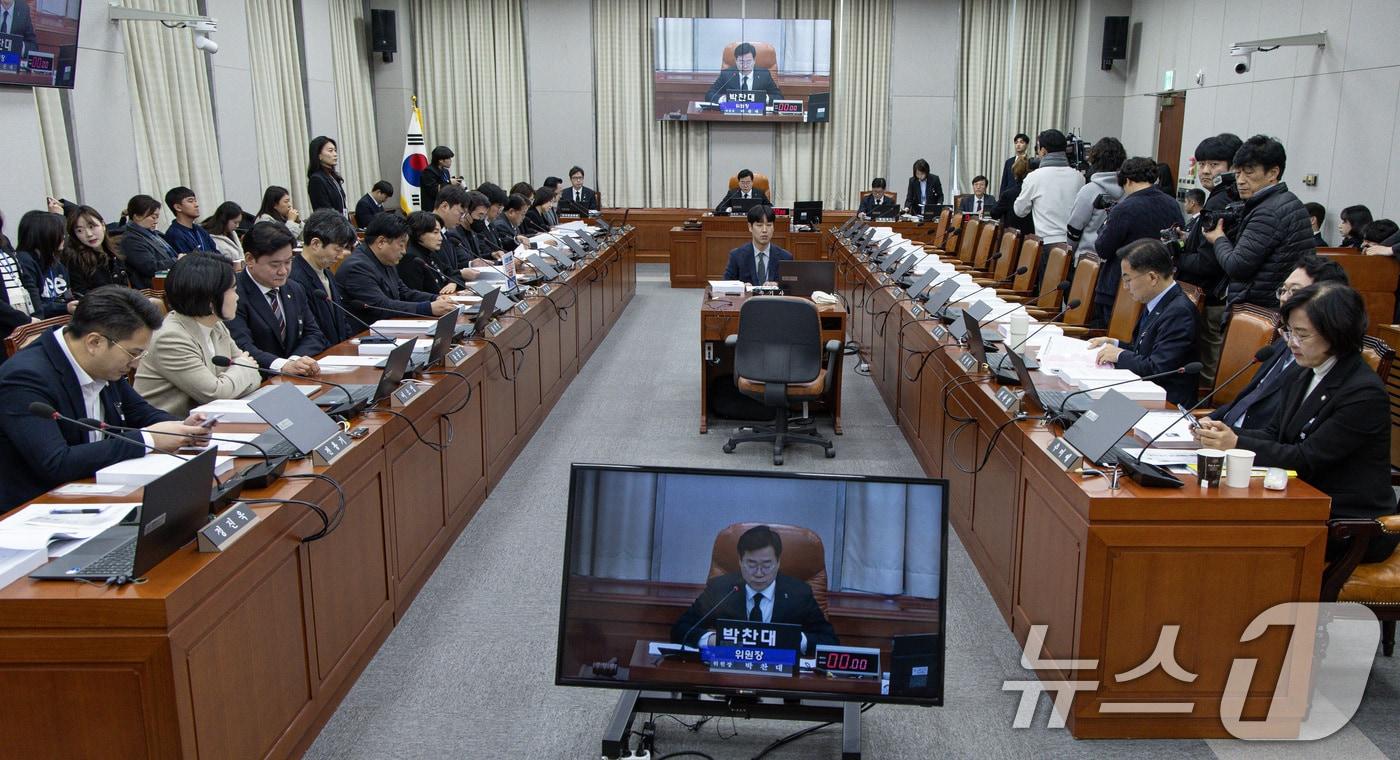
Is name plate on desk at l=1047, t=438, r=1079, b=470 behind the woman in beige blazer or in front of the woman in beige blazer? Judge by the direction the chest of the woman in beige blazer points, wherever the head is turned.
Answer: in front

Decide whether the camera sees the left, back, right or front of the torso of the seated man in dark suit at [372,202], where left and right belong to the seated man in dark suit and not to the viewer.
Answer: right

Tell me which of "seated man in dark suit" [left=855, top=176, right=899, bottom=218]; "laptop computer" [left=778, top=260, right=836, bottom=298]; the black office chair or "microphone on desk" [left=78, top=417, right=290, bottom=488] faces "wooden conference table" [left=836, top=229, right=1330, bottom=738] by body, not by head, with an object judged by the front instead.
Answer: the seated man in dark suit

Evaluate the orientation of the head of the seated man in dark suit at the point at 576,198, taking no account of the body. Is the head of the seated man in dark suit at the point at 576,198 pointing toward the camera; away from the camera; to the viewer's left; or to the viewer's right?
toward the camera

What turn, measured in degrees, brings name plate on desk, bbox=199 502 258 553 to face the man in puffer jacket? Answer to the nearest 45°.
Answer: approximately 45° to its left

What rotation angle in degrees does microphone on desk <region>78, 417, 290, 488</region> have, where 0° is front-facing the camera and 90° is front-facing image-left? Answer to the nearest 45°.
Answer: approximately 90°

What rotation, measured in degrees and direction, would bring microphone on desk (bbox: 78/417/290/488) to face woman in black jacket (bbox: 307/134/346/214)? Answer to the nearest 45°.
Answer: approximately 90° to its right

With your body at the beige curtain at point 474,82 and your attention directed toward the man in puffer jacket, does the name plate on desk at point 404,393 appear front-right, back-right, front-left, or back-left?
front-right

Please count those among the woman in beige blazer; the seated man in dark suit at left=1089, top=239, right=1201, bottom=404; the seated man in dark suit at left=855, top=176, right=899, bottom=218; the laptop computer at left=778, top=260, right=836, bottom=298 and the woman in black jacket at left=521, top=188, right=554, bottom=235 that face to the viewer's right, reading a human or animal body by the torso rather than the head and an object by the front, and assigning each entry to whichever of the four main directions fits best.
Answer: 2

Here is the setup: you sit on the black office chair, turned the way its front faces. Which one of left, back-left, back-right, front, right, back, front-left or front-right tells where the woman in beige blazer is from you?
back-left

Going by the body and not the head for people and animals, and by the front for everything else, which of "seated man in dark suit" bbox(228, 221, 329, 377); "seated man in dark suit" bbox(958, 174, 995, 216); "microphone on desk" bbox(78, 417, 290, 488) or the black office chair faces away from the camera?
the black office chair

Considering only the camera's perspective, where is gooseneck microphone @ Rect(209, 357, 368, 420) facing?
facing to the left of the viewer

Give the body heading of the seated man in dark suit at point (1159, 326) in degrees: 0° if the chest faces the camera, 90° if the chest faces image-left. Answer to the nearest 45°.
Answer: approximately 90°

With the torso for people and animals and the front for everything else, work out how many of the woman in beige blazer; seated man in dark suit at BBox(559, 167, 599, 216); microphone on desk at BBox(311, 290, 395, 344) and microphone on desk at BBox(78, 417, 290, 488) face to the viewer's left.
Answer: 2

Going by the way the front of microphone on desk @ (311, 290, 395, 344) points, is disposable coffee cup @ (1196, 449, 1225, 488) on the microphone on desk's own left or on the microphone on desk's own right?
on the microphone on desk's own left

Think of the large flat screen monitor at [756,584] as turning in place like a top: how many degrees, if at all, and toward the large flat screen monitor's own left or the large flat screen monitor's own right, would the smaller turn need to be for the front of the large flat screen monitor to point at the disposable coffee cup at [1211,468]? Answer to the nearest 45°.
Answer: approximately 135° to the large flat screen monitor's own left

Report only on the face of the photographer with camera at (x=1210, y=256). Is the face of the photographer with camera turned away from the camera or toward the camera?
toward the camera

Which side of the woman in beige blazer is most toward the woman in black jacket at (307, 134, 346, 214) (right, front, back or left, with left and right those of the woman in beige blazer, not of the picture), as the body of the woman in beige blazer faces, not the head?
left

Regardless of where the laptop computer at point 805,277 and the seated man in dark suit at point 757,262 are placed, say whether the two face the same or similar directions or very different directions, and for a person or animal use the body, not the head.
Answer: very different directions
